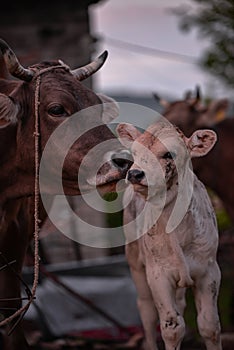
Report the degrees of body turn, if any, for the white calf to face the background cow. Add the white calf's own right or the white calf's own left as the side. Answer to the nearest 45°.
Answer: approximately 180°

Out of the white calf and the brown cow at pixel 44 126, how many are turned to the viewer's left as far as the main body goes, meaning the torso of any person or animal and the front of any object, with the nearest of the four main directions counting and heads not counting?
0

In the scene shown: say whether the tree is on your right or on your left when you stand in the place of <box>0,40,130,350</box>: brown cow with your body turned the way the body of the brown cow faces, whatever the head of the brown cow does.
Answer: on your left

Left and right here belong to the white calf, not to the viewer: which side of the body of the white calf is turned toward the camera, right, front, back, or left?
front

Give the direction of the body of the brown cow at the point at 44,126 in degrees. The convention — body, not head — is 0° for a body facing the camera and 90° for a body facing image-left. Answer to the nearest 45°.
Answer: approximately 315°

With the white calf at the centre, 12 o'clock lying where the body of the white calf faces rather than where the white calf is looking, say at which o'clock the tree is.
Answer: The tree is roughly at 6 o'clock from the white calf.
